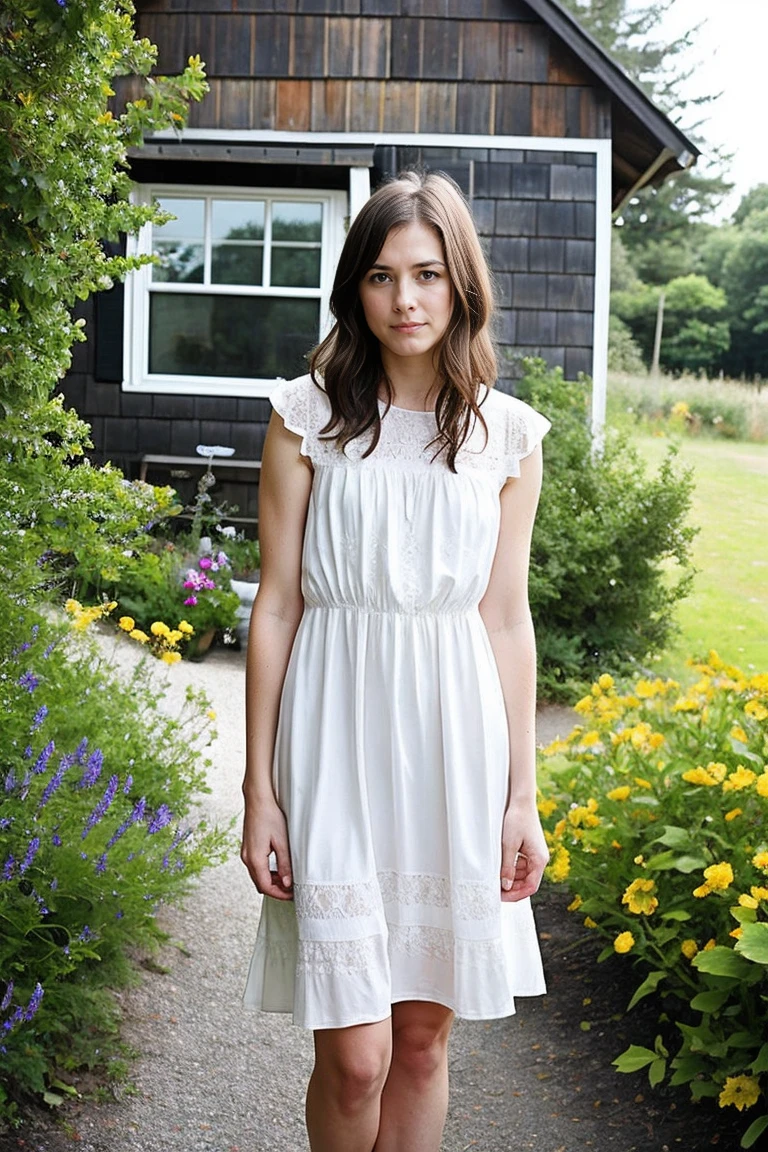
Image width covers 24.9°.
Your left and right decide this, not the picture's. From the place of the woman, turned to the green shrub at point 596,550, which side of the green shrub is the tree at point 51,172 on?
left

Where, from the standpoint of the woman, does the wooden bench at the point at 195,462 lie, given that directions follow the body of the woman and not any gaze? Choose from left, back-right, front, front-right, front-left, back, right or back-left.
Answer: back

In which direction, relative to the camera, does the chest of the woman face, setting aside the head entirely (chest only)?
toward the camera

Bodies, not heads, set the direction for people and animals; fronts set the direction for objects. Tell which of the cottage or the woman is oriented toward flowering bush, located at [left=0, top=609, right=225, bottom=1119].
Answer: the cottage

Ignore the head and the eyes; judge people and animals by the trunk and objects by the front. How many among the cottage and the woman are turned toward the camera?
2

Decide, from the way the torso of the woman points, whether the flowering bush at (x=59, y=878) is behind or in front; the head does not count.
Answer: behind

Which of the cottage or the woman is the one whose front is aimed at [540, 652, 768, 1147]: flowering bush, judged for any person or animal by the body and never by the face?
the cottage

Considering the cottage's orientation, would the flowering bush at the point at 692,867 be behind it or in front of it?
in front

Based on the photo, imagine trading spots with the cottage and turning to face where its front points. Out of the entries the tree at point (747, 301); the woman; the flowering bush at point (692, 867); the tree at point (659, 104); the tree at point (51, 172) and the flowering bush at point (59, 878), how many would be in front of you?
4

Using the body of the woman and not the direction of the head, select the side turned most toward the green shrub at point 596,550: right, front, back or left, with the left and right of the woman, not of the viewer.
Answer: back

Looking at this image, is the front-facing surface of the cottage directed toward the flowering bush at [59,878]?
yes

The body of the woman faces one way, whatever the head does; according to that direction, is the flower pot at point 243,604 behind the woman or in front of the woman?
behind

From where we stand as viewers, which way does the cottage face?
facing the viewer
